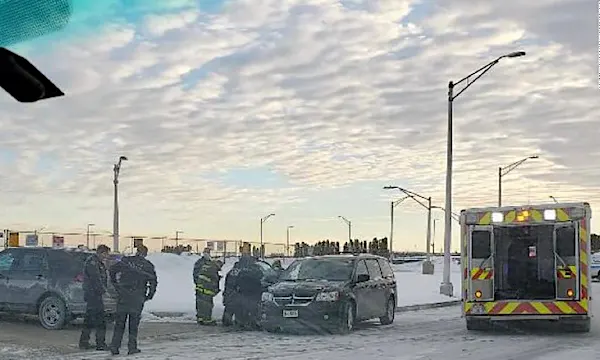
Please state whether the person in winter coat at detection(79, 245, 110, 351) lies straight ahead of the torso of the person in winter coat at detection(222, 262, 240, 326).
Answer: no

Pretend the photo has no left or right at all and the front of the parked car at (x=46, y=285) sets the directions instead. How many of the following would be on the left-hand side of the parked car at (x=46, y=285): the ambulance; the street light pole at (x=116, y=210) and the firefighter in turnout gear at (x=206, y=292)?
0

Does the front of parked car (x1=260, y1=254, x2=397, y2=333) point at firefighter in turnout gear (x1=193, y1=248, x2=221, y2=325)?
no

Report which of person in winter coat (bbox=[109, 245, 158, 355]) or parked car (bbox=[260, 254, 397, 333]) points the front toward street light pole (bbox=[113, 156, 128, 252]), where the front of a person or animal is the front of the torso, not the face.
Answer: the person in winter coat

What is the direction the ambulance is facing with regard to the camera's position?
facing away from the viewer

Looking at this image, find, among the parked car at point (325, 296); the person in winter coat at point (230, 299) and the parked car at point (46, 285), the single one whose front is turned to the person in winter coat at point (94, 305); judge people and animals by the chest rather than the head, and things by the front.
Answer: the parked car at point (325, 296)

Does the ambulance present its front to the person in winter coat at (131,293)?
no

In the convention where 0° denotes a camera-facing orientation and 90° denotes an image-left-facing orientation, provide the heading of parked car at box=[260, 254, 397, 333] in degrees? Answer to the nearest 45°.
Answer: approximately 45°

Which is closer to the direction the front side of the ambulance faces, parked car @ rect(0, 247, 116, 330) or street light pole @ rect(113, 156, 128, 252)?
the street light pole

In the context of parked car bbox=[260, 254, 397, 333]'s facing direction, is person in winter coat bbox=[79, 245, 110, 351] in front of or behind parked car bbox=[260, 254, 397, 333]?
in front

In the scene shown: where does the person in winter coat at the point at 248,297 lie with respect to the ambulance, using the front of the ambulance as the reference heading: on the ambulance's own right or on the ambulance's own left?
on the ambulance's own left

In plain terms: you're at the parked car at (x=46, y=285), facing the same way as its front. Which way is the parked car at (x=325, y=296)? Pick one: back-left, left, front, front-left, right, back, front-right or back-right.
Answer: back-right

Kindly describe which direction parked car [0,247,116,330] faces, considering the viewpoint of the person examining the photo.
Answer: facing away from the viewer and to the left of the viewer
